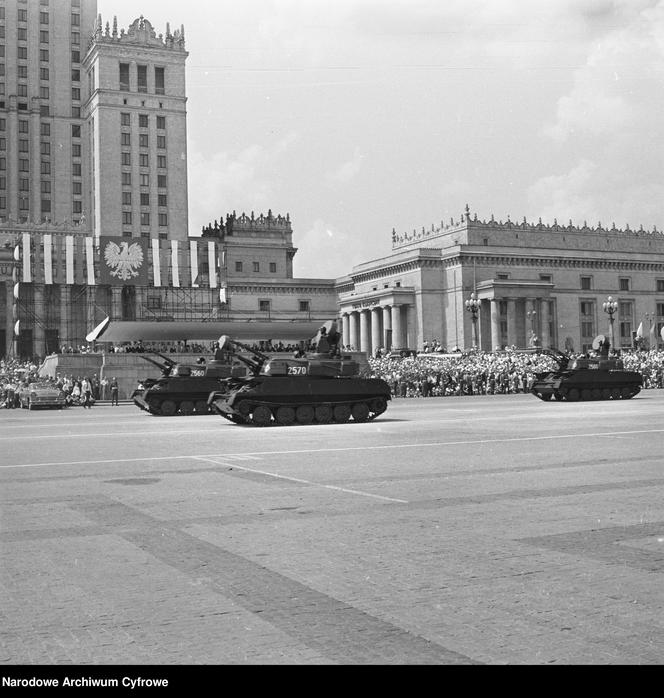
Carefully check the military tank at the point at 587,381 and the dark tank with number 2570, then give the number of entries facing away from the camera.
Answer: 0

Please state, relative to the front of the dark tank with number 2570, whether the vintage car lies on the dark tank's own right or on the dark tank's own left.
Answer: on the dark tank's own right

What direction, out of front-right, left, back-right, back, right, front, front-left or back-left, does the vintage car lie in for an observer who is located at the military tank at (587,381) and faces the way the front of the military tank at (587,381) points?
front-right

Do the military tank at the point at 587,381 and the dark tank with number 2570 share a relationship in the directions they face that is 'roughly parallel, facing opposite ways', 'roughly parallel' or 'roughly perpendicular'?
roughly parallel

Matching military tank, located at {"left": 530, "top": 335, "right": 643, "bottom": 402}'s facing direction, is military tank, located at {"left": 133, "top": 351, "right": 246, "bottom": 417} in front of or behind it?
in front

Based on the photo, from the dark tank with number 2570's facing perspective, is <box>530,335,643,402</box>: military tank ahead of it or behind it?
behind

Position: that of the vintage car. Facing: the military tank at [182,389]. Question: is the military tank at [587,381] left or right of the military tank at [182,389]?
left

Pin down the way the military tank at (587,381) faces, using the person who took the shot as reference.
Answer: facing the viewer and to the left of the viewer

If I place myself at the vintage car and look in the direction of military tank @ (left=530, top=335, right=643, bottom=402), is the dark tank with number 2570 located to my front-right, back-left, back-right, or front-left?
front-right
